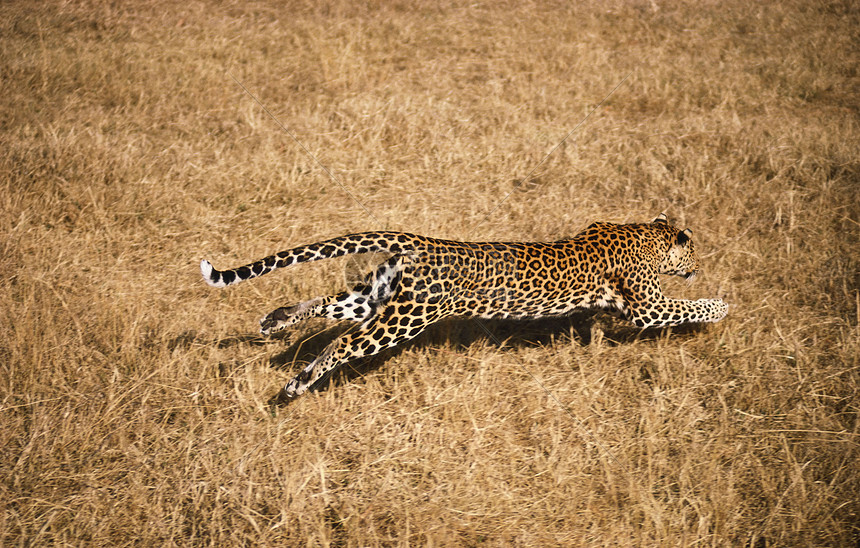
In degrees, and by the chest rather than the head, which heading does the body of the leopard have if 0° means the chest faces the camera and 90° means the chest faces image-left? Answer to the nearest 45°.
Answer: approximately 270°
